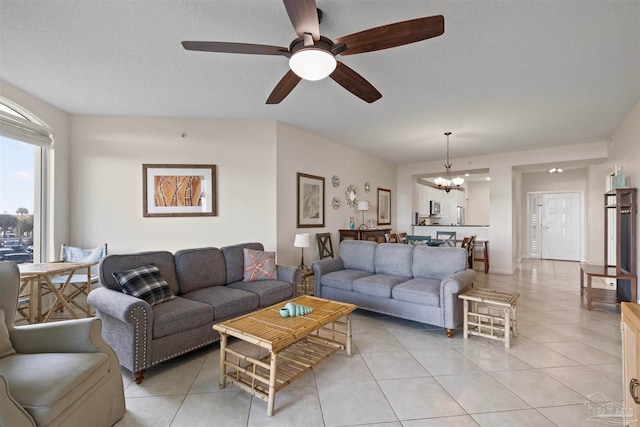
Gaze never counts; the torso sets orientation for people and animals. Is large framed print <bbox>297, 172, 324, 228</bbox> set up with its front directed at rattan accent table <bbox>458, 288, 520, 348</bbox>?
yes

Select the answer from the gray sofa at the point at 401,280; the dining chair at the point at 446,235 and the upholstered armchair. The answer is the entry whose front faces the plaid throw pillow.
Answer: the gray sofa

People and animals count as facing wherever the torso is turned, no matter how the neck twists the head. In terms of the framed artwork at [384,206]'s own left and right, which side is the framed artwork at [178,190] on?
on its right

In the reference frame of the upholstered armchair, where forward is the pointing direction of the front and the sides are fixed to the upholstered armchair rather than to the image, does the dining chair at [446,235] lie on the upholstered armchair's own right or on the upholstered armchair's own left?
on the upholstered armchair's own left

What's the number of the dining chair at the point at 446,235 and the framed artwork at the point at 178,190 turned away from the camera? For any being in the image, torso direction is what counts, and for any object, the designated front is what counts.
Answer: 1

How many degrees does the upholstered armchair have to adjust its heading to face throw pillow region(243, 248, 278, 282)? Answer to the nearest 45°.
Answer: approximately 90° to its left

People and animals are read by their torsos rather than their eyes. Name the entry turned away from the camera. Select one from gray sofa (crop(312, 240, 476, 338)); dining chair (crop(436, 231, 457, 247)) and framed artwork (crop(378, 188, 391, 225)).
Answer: the dining chair

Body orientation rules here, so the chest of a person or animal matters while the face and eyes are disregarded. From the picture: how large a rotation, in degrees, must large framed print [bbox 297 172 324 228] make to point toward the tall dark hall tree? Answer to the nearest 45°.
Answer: approximately 45° to its left

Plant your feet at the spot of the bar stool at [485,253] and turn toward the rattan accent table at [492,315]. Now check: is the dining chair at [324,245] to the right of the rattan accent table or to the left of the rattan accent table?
right

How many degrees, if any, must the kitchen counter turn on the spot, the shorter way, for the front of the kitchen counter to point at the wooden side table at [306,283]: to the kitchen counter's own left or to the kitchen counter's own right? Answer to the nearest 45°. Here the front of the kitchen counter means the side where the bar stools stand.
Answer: approximately 45° to the kitchen counter's own right
